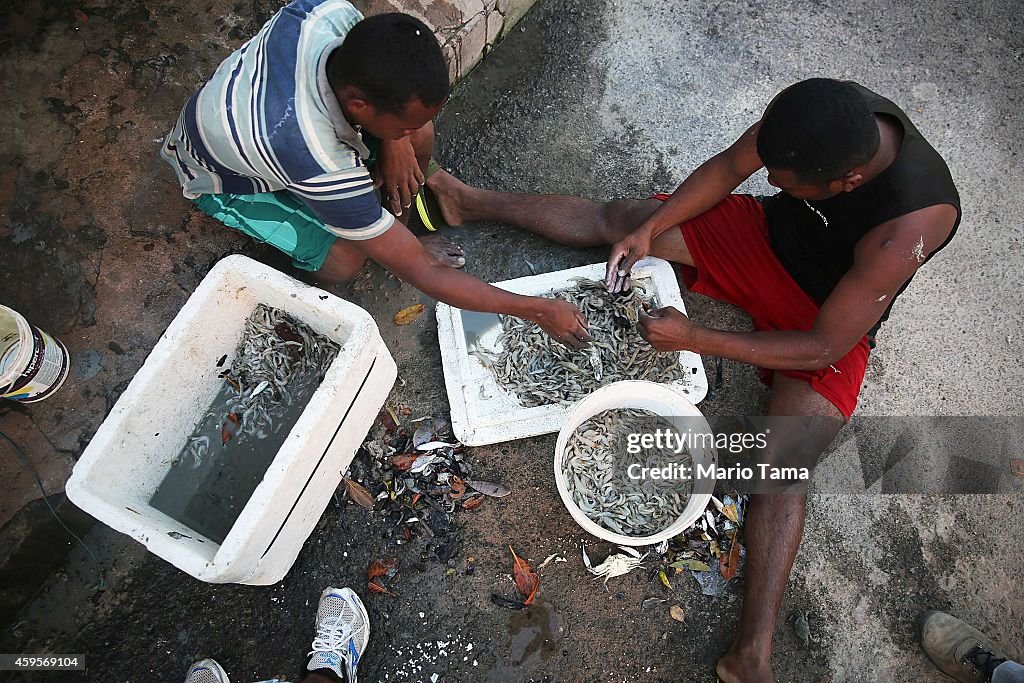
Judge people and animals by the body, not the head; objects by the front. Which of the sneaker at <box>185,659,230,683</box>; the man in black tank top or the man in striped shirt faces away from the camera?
the sneaker

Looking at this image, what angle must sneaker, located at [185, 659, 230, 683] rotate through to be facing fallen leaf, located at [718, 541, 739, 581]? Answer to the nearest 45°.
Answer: approximately 135° to its right

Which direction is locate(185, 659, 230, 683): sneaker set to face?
away from the camera

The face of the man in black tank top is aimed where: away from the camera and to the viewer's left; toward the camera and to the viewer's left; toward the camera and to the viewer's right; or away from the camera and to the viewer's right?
toward the camera and to the viewer's left

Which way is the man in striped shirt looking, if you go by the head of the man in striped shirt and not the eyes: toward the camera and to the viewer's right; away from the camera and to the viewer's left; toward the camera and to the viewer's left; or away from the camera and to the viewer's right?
toward the camera and to the viewer's right

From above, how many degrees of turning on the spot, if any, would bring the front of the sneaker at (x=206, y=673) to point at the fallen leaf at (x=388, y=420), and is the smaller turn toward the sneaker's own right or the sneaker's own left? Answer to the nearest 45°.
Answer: approximately 90° to the sneaker's own right

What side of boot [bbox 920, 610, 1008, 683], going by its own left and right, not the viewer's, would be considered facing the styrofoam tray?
front

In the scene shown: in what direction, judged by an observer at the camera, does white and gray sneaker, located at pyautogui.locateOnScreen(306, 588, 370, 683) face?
facing away from the viewer

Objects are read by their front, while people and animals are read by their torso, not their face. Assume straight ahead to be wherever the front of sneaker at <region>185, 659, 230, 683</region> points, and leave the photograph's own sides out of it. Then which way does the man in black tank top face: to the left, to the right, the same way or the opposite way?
to the left

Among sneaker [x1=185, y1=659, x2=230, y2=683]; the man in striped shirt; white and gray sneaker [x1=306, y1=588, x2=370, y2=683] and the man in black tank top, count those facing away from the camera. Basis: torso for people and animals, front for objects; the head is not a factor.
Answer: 2

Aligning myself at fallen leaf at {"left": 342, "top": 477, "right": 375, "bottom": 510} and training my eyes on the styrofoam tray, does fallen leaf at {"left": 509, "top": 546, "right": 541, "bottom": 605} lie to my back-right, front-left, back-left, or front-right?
front-right
